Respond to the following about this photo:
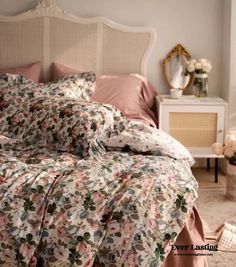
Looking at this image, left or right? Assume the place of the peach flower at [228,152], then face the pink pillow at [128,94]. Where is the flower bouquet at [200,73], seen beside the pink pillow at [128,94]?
right

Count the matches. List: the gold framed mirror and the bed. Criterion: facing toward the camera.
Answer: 2

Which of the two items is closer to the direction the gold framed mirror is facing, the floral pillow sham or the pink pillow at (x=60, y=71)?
the floral pillow sham
